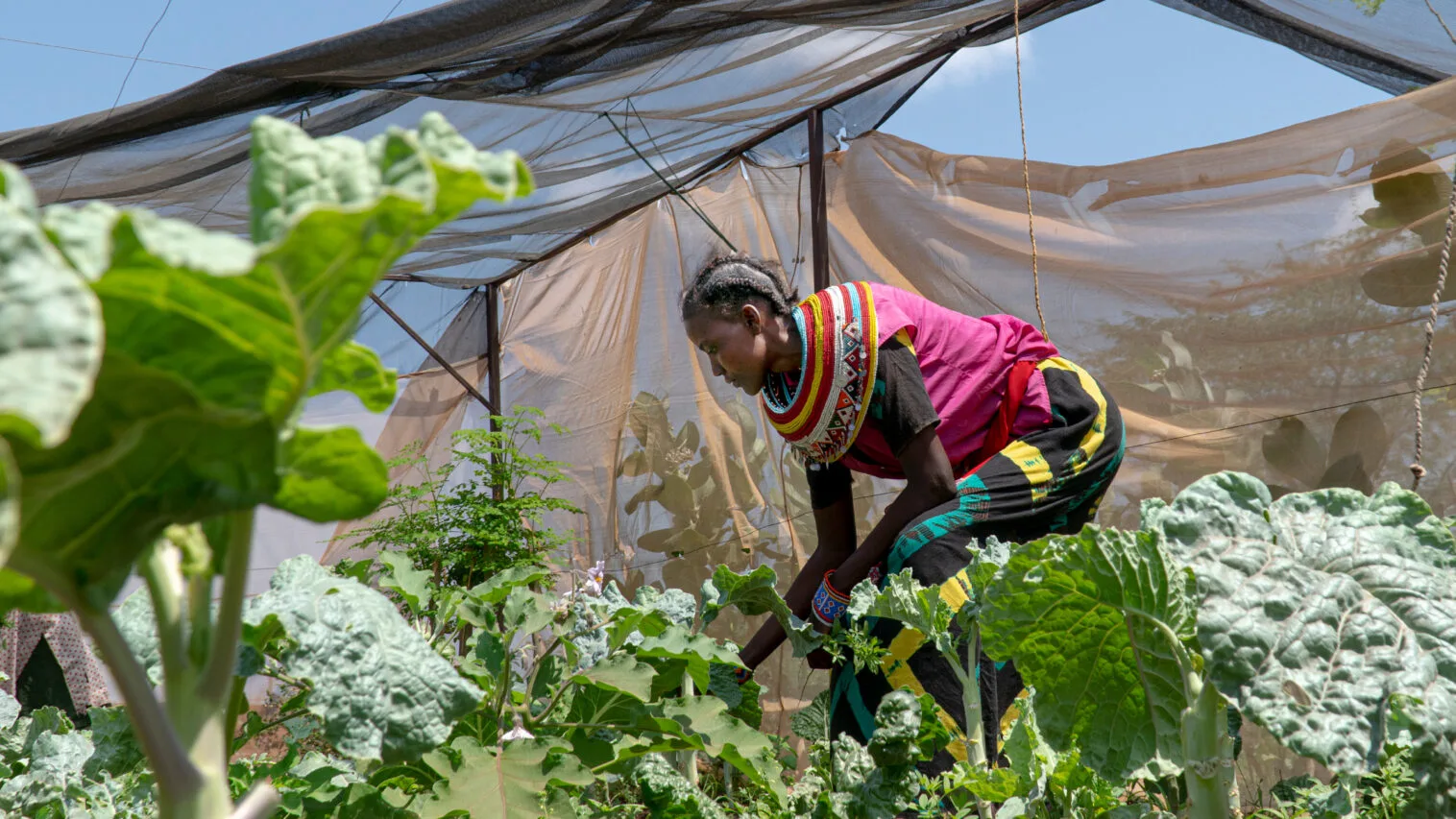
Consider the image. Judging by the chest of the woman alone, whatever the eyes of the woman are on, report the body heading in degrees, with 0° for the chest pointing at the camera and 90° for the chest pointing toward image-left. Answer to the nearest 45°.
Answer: approximately 90°

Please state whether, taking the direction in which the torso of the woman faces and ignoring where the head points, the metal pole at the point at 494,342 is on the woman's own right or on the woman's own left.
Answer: on the woman's own right

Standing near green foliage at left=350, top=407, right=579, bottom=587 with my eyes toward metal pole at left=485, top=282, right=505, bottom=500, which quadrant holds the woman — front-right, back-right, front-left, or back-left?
back-right

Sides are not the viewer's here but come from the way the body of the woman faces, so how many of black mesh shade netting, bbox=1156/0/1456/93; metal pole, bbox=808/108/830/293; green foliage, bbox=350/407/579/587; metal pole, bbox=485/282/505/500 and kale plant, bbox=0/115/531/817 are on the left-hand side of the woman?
1

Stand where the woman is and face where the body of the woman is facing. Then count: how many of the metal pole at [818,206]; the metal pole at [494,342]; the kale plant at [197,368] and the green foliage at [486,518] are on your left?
1

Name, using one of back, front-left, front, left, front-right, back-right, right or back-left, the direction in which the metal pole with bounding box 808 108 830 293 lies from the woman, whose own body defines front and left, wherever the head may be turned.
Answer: right

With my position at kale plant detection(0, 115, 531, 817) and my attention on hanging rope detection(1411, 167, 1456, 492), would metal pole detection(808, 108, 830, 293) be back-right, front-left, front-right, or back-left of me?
front-left

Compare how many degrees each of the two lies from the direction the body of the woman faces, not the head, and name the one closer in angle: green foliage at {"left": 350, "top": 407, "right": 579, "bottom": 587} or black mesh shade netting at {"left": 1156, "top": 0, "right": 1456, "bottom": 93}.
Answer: the green foliage

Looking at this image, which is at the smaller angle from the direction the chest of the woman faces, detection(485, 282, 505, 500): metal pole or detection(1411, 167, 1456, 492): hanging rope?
the metal pole

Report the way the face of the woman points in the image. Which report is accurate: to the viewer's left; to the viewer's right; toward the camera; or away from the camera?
to the viewer's left

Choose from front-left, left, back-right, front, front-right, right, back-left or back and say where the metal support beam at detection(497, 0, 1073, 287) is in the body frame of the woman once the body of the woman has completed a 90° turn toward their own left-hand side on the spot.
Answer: back
